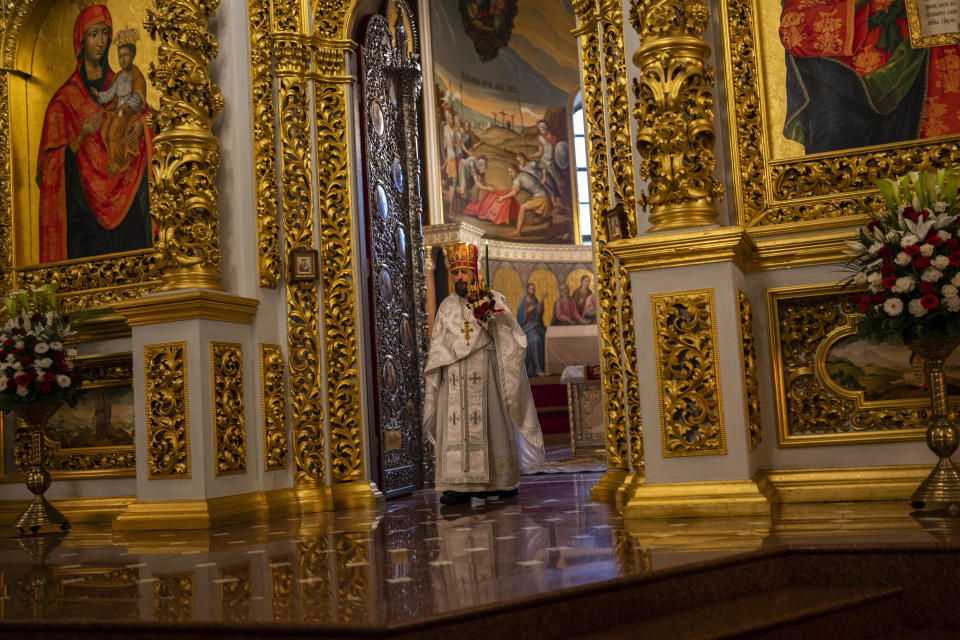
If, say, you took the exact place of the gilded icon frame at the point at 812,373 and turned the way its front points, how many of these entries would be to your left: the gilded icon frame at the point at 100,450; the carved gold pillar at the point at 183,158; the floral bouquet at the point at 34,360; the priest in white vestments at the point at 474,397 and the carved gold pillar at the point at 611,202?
0

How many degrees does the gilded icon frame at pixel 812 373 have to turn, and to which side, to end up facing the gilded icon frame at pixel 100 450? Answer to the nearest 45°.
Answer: approximately 90° to its right

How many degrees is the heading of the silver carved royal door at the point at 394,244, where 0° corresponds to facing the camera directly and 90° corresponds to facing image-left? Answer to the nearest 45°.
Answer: approximately 315°

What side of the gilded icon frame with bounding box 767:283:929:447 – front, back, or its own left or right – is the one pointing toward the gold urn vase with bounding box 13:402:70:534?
right

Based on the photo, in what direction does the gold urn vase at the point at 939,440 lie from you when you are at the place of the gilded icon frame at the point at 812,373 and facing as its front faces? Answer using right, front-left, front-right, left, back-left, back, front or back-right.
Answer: front-left

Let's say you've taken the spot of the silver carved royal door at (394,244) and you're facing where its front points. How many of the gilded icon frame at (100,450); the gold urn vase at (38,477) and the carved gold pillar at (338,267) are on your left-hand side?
0

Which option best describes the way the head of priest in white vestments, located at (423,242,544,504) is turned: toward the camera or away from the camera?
toward the camera

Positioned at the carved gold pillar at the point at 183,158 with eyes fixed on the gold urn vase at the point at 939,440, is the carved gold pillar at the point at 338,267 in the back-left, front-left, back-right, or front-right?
front-left

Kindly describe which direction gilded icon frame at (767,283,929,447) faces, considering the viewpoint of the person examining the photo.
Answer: facing the viewer

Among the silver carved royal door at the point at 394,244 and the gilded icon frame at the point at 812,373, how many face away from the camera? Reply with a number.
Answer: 0

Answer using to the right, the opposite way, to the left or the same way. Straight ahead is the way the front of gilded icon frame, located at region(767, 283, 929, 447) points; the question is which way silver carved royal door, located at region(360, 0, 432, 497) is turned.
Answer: to the left

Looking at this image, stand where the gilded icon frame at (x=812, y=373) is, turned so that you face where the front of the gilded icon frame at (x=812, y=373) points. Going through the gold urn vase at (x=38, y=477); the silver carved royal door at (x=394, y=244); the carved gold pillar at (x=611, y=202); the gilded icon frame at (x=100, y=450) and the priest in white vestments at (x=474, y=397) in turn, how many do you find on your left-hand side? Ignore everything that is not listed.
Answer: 0

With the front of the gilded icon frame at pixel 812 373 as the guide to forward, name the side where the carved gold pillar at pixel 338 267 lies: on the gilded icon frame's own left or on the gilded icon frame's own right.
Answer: on the gilded icon frame's own right

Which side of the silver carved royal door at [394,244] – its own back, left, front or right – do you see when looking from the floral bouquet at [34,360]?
right

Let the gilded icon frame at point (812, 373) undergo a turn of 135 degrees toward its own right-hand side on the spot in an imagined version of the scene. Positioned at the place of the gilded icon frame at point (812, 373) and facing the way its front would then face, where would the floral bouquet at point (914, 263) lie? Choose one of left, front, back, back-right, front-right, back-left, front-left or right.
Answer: back

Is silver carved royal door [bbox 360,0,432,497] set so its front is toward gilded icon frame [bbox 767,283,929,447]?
yes

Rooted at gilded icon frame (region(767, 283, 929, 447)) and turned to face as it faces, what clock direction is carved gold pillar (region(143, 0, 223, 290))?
The carved gold pillar is roughly at 3 o'clock from the gilded icon frame.
